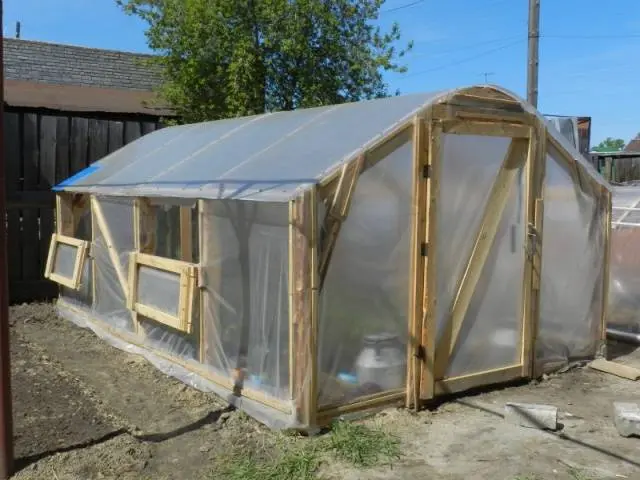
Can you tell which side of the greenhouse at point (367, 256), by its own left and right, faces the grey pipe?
left

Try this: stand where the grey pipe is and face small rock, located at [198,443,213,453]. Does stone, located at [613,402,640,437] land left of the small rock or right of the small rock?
left

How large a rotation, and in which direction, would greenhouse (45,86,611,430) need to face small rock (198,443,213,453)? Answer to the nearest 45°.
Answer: approximately 90° to its right

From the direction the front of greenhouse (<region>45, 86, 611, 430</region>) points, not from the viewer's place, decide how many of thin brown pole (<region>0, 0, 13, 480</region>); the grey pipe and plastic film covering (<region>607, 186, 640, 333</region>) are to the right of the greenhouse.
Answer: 1

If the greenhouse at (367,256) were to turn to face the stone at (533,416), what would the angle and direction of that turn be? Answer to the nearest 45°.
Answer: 0° — it already faces it

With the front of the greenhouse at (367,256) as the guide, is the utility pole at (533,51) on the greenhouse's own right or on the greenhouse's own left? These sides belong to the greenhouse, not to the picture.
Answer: on the greenhouse's own left

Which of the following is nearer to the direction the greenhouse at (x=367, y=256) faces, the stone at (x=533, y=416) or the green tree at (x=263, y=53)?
the stone

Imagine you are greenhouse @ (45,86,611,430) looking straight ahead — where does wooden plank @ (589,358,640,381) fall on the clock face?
The wooden plank is roughly at 10 o'clock from the greenhouse.

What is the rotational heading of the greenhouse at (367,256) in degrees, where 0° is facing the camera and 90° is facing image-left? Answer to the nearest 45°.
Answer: approximately 315°

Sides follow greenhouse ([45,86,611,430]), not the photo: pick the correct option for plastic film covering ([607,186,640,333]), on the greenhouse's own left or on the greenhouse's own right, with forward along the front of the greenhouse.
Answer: on the greenhouse's own left

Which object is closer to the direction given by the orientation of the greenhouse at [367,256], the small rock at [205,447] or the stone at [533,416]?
the stone
